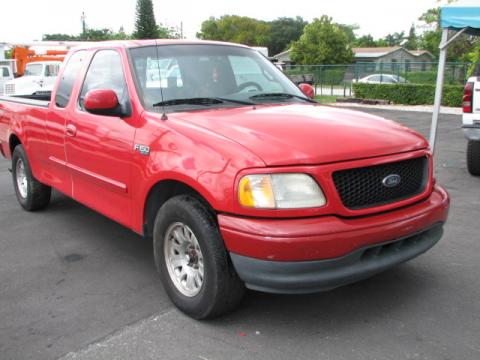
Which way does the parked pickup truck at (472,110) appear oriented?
away from the camera

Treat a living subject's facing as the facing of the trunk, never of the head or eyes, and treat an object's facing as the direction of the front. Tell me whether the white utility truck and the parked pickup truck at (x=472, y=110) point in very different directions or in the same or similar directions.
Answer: very different directions

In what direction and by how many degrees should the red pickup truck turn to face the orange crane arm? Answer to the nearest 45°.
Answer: approximately 180°

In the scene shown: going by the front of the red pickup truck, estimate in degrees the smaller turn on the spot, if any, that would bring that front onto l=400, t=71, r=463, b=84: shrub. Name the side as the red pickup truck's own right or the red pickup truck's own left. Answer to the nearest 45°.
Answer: approximately 90° to the red pickup truck's own left

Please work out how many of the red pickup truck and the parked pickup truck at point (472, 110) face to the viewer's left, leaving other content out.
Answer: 0

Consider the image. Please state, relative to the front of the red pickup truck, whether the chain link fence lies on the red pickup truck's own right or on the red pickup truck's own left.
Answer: on the red pickup truck's own left

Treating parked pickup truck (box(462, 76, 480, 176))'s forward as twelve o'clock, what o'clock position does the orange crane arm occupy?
The orange crane arm is roughly at 10 o'clock from the parked pickup truck.

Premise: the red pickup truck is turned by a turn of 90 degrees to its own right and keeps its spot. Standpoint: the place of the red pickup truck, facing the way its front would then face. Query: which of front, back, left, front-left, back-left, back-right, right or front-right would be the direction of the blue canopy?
back

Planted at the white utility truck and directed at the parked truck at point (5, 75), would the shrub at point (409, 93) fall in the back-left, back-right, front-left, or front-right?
back-right

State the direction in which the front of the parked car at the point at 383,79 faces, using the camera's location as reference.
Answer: facing to the left of the viewer

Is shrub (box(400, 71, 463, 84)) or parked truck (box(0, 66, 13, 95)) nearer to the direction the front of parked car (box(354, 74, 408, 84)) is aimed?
the parked truck

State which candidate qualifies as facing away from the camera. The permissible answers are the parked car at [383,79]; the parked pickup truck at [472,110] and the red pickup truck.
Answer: the parked pickup truck at [472,110]

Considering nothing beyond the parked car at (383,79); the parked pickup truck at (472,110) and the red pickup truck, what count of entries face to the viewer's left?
1

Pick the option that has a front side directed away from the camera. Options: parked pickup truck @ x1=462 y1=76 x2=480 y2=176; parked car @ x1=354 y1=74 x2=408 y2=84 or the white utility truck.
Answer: parked pickup truck @ x1=462 y1=76 x2=480 y2=176

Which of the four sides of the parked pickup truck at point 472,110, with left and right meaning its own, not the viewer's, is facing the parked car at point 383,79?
front
